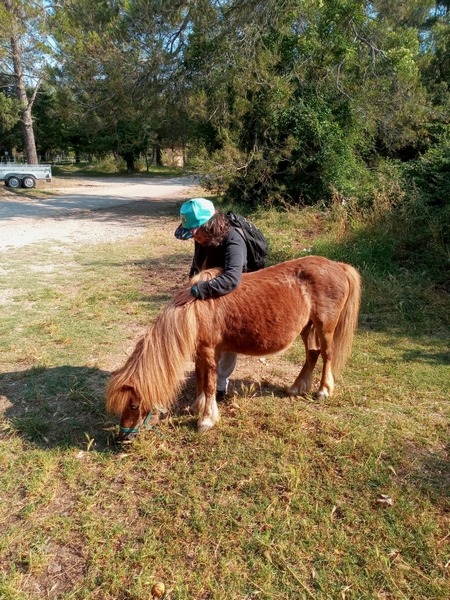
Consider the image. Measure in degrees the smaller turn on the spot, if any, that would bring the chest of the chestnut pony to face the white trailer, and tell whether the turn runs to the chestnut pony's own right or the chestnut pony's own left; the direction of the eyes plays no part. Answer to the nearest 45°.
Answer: approximately 90° to the chestnut pony's own right

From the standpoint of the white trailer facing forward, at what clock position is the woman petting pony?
The woman petting pony is roughly at 9 o'clock from the white trailer.

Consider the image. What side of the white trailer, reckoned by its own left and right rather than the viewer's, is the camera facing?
left

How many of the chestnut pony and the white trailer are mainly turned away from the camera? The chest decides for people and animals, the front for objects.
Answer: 0

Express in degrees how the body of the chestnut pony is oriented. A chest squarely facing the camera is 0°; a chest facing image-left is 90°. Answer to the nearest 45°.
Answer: approximately 45°

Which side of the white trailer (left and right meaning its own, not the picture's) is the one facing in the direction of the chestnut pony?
left
